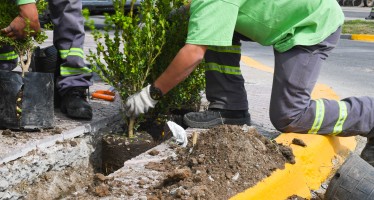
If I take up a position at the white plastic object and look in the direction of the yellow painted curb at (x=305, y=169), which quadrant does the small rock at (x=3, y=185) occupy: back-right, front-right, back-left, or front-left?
back-right

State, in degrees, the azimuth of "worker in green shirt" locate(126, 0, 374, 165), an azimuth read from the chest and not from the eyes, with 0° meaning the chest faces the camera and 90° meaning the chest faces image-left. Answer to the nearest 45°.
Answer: approximately 90°

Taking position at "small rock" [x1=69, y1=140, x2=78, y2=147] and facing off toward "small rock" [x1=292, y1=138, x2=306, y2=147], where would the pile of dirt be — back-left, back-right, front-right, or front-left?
front-right

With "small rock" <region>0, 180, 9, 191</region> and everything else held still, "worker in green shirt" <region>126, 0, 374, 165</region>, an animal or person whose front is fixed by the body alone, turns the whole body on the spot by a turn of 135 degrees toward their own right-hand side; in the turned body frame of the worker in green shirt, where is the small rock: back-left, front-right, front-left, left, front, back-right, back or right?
back

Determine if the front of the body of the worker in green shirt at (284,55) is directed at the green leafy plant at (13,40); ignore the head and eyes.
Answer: yes

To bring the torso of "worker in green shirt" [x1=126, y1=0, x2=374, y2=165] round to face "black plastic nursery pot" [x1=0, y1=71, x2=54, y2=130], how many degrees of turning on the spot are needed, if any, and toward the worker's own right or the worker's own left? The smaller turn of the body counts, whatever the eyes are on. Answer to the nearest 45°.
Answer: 0° — they already face it

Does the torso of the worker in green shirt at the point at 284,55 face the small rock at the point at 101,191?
no

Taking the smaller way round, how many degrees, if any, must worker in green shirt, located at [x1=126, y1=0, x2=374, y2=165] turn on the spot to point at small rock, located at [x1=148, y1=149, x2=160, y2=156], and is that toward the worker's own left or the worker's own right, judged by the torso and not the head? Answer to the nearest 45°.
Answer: approximately 45° to the worker's own left

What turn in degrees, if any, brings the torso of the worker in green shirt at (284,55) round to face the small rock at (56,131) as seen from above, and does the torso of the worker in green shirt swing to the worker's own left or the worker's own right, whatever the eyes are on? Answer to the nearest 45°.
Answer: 0° — they already face it

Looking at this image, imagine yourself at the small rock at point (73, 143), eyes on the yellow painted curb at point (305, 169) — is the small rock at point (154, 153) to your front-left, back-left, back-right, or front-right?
front-right

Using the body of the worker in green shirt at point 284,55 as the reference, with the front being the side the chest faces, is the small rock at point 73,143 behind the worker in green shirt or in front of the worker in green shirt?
in front
